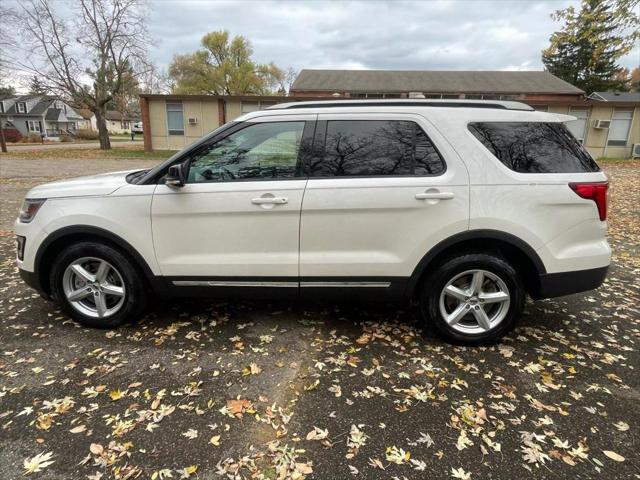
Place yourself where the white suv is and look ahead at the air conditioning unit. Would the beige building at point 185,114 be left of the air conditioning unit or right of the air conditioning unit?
left

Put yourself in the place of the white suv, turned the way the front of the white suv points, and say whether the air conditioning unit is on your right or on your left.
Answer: on your right

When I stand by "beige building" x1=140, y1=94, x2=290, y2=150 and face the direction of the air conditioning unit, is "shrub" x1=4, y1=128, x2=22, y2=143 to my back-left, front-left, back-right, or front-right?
back-left

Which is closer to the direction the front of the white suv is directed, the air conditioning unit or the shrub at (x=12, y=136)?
the shrub

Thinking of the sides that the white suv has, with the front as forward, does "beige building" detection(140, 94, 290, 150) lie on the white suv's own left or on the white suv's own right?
on the white suv's own right

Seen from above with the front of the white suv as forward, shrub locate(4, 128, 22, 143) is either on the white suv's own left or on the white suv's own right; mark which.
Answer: on the white suv's own right

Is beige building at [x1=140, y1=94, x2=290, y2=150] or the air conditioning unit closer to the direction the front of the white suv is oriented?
the beige building

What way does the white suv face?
to the viewer's left

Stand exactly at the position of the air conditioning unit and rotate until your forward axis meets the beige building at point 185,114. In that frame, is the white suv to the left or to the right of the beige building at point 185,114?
left
